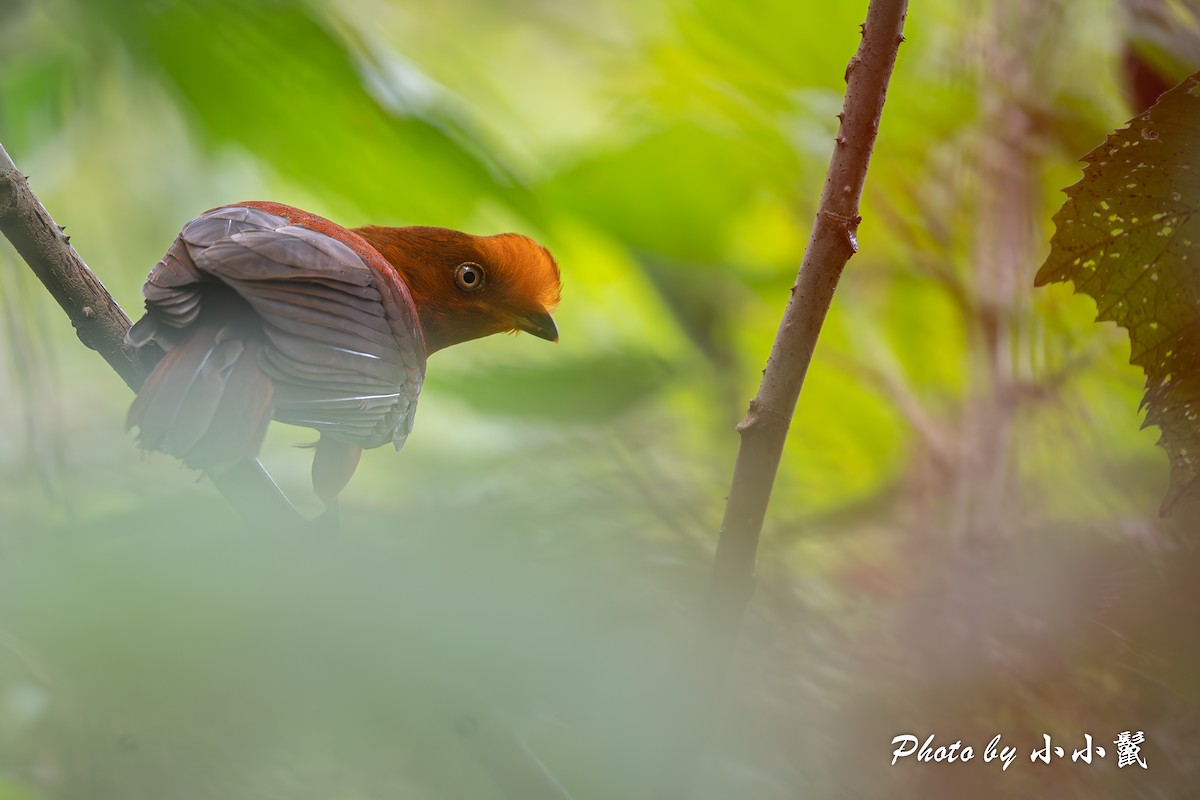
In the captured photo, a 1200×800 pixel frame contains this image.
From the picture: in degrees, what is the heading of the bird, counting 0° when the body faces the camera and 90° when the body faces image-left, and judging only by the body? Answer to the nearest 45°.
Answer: approximately 225°
